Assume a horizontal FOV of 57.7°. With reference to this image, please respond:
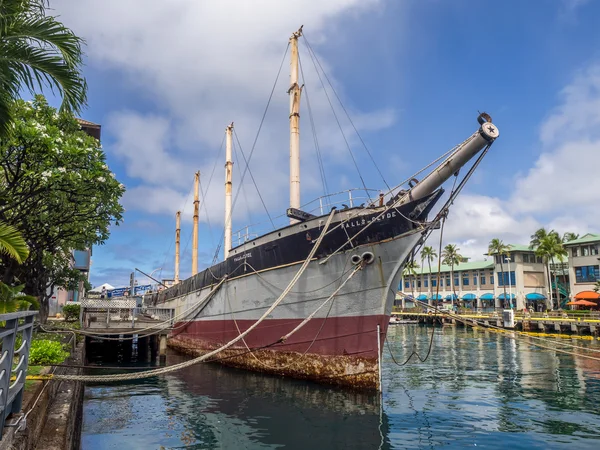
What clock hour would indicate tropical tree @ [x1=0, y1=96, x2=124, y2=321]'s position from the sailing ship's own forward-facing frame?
The tropical tree is roughly at 4 o'clock from the sailing ship.

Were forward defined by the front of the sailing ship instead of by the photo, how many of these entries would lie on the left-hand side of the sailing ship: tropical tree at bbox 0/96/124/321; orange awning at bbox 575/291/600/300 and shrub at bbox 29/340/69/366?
1

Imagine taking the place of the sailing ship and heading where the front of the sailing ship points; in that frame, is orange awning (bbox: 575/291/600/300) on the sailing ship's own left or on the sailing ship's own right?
on the sailing ship's own left

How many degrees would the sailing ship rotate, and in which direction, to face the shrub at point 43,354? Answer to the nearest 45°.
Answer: approximately 90° to its right

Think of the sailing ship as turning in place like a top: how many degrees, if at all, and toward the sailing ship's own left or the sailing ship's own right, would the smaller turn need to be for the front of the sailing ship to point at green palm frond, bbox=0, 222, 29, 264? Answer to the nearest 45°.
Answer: approximately 90° to the sailing ship's own right

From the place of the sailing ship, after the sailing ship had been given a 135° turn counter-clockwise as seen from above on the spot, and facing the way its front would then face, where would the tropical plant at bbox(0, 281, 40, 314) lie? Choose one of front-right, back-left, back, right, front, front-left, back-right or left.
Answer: back-left

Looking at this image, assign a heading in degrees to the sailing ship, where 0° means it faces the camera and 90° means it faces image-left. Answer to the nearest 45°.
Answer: approximately 315°

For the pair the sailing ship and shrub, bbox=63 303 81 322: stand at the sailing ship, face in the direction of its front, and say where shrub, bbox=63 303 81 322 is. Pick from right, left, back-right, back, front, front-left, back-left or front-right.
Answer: back
